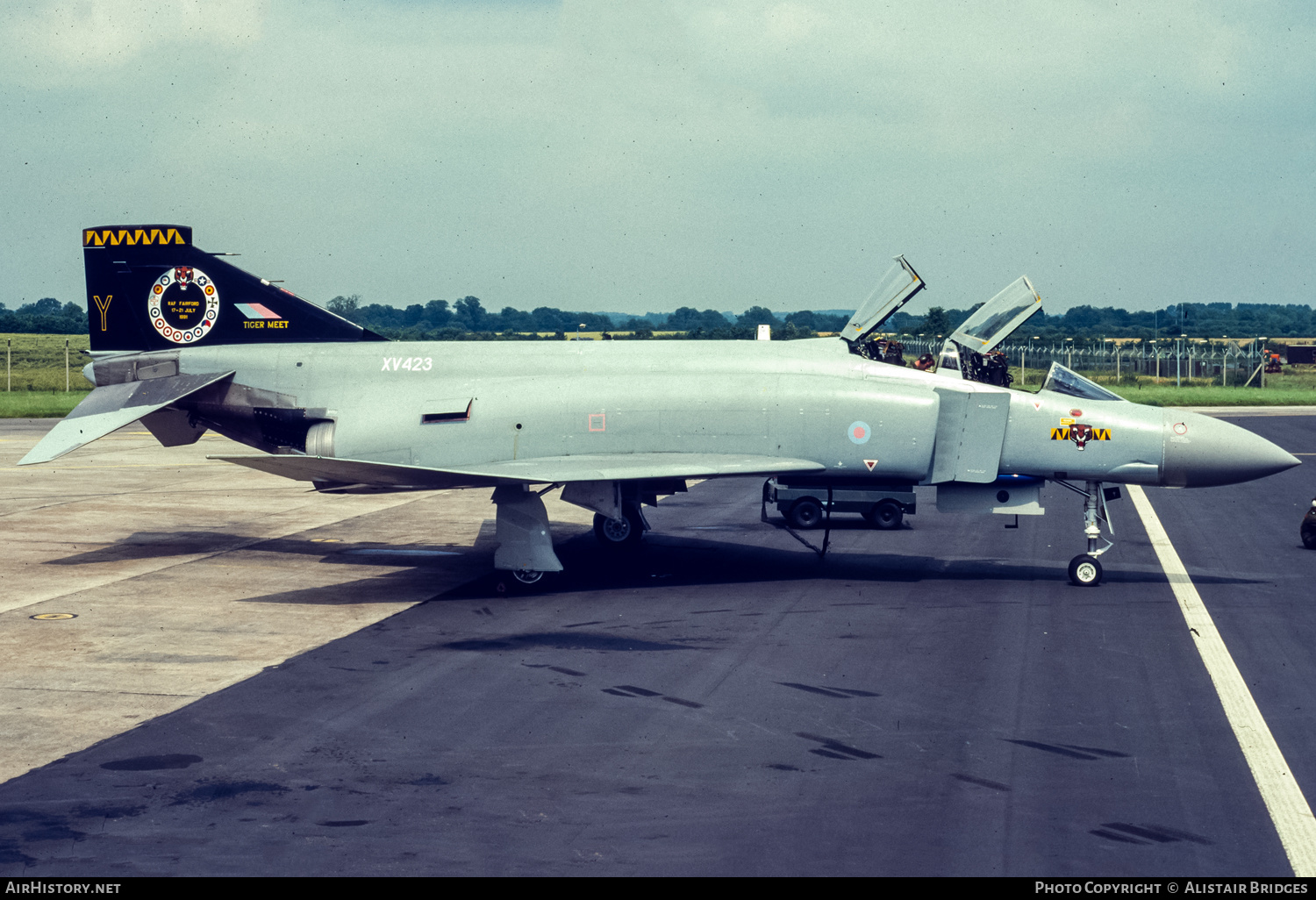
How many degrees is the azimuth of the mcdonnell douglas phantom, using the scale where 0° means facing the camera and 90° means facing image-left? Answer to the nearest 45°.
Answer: approximately 270°
